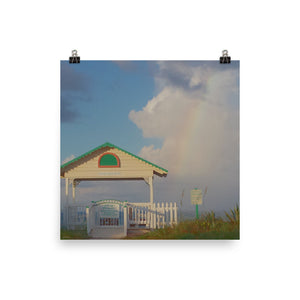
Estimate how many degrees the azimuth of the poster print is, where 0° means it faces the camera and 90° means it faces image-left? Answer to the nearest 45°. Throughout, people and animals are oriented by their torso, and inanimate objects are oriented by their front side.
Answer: approximately 0°
